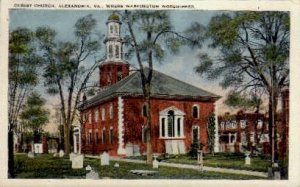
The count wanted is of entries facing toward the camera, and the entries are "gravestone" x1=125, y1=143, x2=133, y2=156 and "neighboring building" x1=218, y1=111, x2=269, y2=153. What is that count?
2

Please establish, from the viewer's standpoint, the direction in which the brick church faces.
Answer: facing away from the viewer and to the left of the viewer
